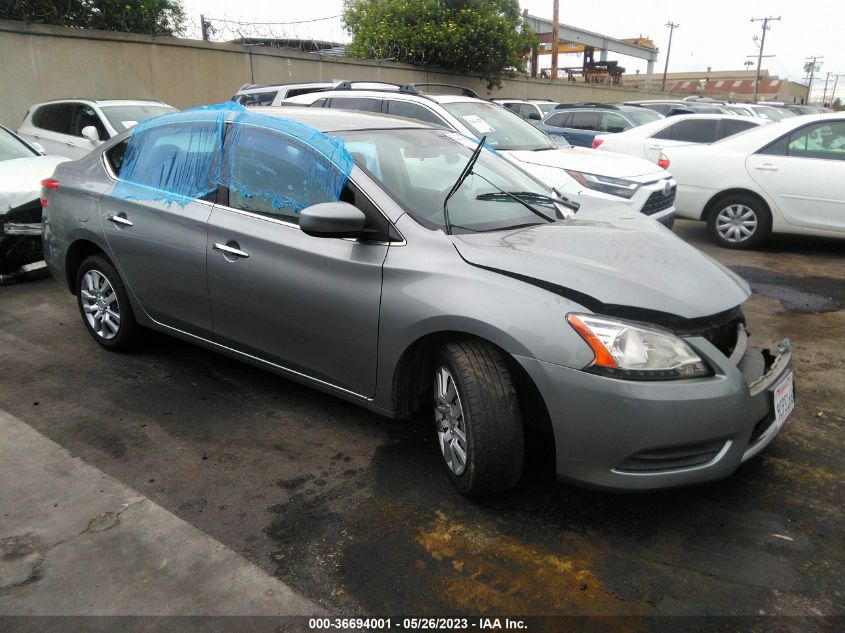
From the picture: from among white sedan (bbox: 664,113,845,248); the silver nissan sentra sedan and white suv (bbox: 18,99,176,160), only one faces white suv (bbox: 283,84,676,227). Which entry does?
white suv (bbox: 18,99,176,160)

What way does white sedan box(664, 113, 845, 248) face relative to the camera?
to the viewer's right

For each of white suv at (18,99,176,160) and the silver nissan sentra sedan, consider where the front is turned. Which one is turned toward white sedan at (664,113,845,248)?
the white suv

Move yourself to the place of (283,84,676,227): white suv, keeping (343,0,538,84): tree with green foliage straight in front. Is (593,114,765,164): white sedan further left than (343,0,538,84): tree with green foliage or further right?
right

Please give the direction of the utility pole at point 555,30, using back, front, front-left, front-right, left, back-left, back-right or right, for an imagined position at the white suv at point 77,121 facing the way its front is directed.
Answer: left

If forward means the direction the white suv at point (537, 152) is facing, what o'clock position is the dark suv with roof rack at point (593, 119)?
The dark suv with roof rack is roughly at 8 o'clock from the white suv.

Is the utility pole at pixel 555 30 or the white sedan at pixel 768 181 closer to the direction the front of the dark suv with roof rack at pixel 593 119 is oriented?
the white sedan

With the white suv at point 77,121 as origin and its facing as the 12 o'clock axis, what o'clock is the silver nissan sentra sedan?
The silver nissan sentra sedan is roughly at 1 o'clock from the white suv.

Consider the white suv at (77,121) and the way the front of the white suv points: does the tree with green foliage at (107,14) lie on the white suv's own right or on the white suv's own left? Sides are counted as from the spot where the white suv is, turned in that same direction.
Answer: on the white suv's own left

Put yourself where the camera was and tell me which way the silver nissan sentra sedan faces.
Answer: facing the viewer and to the right of the viewer

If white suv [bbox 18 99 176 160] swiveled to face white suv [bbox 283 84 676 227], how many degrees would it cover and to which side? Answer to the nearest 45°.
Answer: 0° — it already faces it
